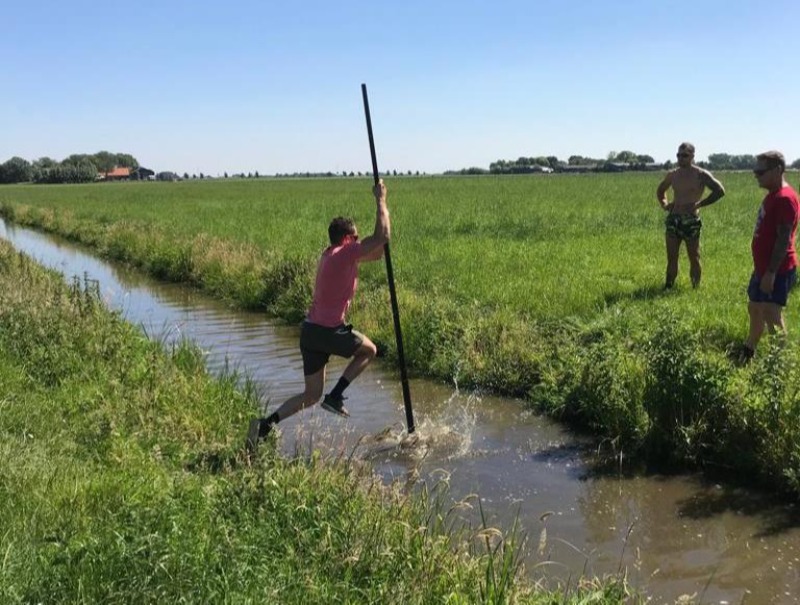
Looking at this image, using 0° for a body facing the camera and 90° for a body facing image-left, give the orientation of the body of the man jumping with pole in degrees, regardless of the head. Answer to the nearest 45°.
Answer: approximately 225°

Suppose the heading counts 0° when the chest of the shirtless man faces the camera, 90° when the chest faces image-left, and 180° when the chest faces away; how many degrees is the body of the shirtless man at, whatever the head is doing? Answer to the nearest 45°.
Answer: approximately 0°

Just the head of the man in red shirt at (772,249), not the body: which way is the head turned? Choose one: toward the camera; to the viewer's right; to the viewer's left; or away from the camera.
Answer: to the viewer's left

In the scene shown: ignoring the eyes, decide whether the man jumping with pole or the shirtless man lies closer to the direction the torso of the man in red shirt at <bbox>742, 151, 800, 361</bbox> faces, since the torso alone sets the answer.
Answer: the man jumping with pole

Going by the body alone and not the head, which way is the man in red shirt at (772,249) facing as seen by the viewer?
to the viewer's left

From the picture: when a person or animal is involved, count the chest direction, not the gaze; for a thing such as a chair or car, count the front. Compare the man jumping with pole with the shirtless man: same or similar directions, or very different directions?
very different directions

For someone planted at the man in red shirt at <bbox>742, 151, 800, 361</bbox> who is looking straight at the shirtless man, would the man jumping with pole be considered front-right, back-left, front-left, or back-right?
back-left
